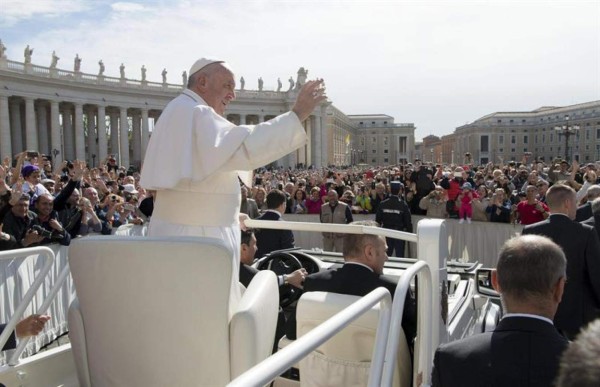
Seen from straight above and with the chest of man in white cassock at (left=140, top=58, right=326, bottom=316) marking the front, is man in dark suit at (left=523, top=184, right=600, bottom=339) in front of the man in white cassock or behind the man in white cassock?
in front

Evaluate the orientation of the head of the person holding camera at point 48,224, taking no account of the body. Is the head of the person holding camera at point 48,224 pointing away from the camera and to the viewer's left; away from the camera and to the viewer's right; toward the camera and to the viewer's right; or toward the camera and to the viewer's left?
toward the camera and to the viewer's right

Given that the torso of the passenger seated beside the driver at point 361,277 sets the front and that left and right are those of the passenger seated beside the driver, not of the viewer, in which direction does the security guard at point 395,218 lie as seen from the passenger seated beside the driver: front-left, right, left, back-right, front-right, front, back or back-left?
front-left

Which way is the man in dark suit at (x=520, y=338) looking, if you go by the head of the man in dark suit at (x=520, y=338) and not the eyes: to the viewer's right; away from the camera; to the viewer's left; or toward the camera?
away from the camera

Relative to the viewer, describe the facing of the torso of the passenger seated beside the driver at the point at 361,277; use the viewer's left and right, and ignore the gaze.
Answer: facing away from the viewer and to the right of the viewer

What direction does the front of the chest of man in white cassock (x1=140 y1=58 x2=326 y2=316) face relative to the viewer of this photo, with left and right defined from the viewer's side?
facing away from the viewer and to the right of the viewer

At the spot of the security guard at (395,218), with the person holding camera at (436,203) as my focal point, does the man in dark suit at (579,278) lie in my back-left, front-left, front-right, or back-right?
back-right

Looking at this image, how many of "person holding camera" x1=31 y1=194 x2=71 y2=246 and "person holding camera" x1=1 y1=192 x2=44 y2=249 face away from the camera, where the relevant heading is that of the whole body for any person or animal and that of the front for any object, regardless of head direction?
0

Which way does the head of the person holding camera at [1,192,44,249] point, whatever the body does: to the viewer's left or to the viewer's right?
to the viewer's right

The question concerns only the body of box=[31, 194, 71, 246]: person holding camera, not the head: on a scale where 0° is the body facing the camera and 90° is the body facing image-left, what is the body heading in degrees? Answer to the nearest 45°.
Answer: approximately 315°

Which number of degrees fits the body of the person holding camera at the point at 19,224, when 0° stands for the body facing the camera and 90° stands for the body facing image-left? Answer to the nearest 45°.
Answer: approximately 315°

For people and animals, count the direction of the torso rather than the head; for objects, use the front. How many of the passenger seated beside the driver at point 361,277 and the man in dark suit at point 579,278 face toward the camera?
0
